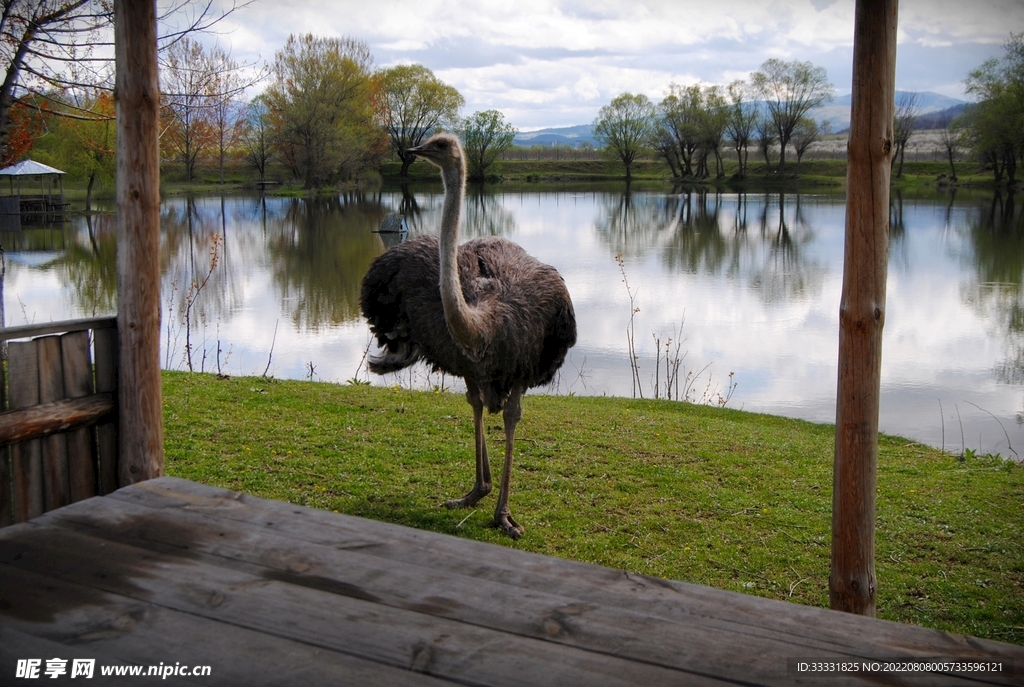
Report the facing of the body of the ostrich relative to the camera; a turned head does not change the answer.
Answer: toward the camera

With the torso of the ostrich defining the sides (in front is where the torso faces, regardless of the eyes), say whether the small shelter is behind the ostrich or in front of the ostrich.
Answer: behind

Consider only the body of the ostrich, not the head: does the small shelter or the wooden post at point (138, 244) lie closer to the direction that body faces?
the wooden post

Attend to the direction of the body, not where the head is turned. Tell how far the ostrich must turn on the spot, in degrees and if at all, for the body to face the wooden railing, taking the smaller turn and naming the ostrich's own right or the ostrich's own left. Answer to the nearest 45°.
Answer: approximately 45° to the ostrich's own right
